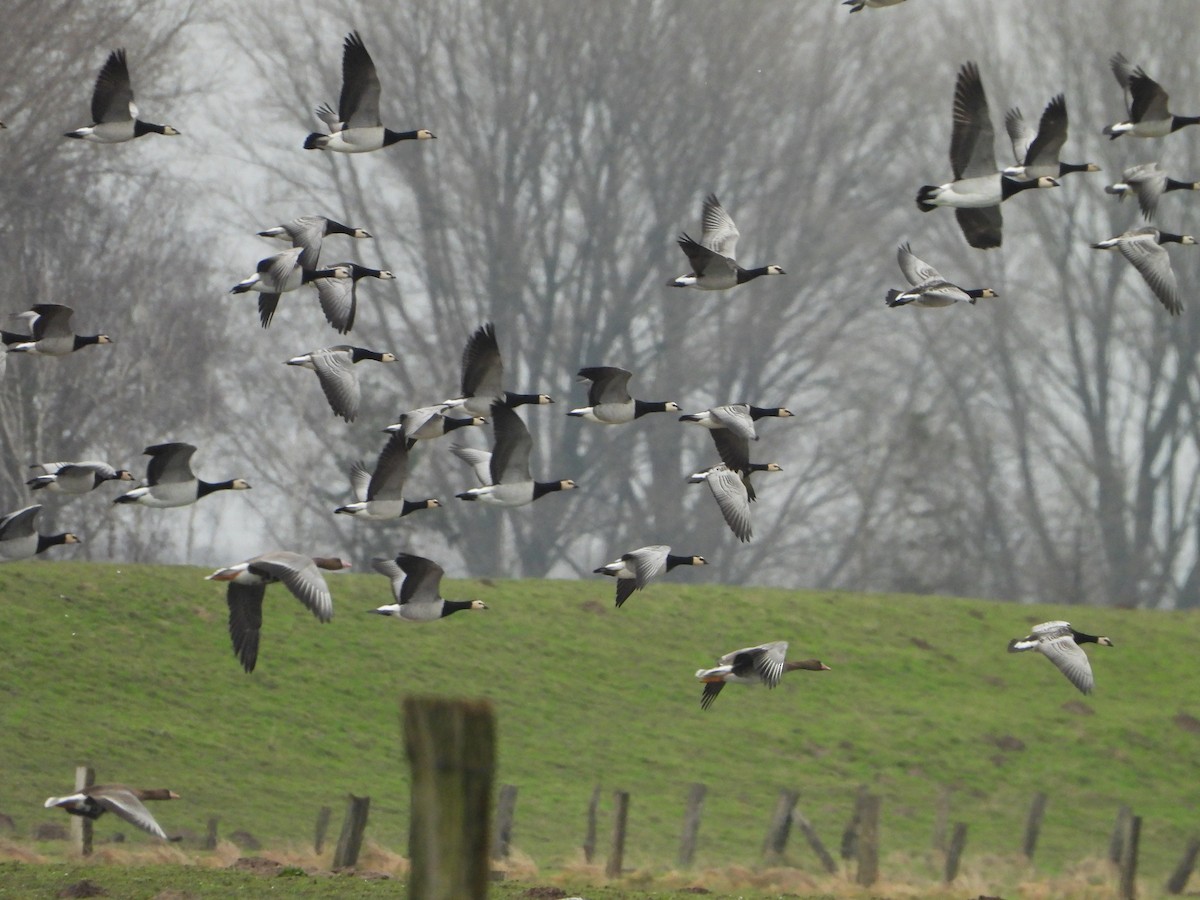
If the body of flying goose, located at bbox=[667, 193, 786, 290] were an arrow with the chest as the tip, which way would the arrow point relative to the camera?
to the viewer's right

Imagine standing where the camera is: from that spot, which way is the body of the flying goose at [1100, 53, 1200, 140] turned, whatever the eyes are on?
to the viewer's right

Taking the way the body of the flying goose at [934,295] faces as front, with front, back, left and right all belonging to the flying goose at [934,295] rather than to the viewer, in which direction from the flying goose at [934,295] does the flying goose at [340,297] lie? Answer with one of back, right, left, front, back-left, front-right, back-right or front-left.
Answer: back

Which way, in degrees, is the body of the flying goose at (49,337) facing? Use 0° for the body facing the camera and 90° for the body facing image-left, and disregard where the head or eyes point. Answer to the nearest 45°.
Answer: approximately 270°

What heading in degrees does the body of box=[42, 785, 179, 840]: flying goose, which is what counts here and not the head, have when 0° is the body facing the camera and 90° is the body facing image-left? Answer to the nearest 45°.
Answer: approximately 270°

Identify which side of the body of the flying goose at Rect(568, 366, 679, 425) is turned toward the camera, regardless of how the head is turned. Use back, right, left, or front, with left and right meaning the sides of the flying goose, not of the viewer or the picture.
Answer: right

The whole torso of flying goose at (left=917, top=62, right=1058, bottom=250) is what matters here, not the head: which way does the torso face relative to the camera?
to the viewer's right

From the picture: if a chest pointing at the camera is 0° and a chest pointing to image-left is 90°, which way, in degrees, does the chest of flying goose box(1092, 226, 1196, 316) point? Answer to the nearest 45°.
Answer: approximately 270°

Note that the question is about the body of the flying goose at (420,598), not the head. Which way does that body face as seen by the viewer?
to the viewer's right

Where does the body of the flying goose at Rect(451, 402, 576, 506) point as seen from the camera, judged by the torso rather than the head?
to the viewer's right

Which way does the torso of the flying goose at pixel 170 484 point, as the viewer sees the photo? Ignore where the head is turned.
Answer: to the viewer's right

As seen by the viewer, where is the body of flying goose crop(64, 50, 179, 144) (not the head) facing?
to the viewer's right

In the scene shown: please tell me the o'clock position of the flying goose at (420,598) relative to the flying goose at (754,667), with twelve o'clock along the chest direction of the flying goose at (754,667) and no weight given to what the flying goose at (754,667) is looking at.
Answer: the flying goose at (420,598) is roughly at 7 o'clock from the flying goose at (754,667).

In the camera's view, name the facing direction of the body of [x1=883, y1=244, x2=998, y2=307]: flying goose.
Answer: to the viewer's right
